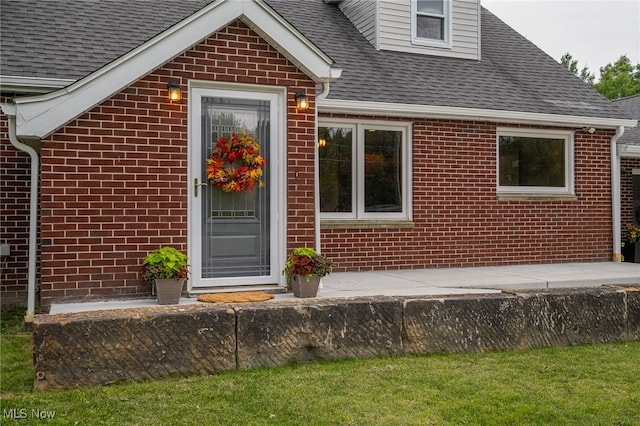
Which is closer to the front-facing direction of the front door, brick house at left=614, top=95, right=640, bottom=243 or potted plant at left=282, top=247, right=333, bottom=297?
the potted plant

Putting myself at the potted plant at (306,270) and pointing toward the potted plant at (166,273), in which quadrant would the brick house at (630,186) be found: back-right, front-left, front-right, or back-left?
back-right

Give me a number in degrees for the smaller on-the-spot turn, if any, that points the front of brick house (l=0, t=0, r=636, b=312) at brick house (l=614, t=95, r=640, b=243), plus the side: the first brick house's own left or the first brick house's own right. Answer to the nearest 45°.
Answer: approximately 135° to the first brick house's own left

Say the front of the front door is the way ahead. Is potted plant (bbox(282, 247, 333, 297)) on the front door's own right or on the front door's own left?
on the front door's own left

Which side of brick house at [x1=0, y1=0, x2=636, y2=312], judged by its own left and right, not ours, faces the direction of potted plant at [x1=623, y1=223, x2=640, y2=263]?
left

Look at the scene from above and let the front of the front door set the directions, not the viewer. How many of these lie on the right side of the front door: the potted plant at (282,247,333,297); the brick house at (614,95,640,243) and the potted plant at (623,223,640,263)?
0

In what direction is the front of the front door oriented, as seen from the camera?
facing the viewer

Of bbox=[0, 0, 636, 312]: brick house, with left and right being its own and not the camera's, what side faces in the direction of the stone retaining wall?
front

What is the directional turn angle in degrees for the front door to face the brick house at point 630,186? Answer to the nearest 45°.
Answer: approximately 135° to its left

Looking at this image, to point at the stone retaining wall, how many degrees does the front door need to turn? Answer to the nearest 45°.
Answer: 0° — it already faces it

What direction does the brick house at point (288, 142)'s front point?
toward the camera

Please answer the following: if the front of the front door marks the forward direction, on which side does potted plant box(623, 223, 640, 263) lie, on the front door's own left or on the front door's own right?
on the front door's own left
